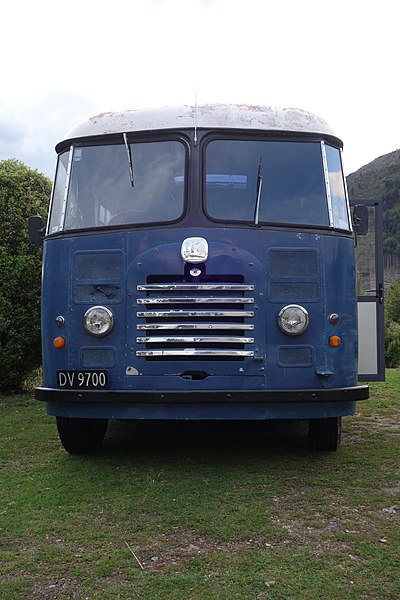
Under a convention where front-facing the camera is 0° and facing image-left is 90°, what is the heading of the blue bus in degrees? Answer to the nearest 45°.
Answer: approximately 0°
